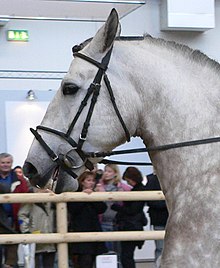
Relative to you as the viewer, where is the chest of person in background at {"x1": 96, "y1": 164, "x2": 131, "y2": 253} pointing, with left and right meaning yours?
facing the viewer and to the left of the viewer

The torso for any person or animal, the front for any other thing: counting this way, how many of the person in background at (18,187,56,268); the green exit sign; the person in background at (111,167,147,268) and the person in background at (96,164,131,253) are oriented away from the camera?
0

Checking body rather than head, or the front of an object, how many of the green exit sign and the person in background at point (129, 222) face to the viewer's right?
0

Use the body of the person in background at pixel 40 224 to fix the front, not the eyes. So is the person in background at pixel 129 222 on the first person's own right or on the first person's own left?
on the first person's own left

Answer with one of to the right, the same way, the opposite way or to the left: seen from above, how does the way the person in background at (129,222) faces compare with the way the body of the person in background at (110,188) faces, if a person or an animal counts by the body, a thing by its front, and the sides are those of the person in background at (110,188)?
the same way

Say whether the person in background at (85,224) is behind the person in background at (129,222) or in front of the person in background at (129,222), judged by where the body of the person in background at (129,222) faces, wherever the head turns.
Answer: in front

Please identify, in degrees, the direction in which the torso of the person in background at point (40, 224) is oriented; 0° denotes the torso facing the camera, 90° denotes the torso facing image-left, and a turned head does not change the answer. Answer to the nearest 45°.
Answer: approximately 315°

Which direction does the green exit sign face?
toward the camera
